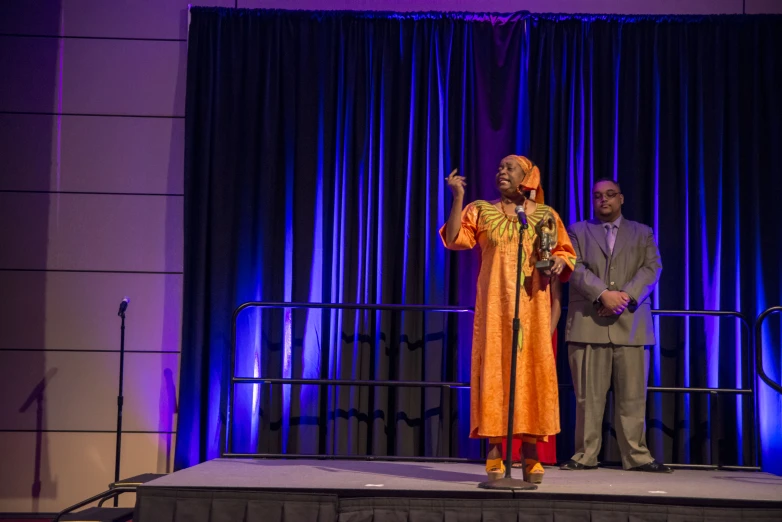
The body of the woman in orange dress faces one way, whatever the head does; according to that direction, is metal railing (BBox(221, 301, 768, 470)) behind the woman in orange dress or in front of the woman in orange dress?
behind

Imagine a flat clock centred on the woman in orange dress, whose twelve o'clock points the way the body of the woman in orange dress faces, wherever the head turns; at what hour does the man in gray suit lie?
The man in gray suit is roughly at 7 o'clock from the woman in orange dress.

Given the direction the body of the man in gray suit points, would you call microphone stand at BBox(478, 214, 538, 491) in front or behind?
in front

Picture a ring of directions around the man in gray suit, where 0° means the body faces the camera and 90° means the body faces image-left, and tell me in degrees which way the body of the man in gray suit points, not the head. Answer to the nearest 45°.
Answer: approximately 0°
